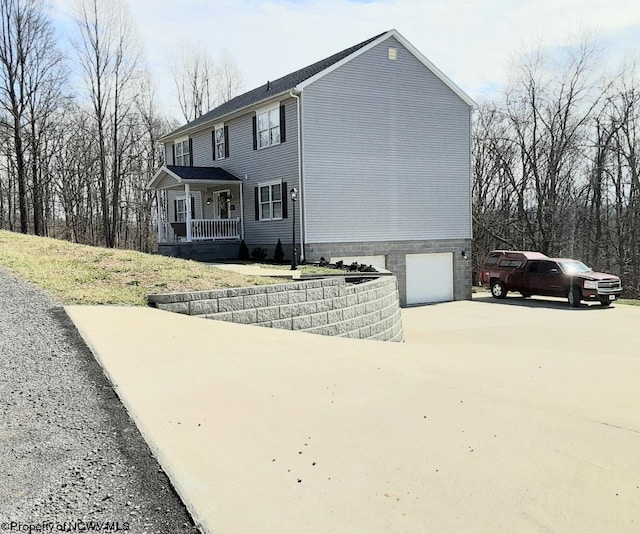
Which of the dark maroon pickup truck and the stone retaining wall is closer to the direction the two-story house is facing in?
the stone retaining wall

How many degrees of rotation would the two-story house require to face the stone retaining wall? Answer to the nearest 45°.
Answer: approximately 45° to its left

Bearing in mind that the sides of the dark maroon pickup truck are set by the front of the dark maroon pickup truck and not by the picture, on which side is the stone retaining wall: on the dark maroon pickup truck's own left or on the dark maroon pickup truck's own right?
on the dark maroon pickup truck's own right

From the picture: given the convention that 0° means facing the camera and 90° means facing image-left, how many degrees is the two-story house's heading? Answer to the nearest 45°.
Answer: approximately 45°

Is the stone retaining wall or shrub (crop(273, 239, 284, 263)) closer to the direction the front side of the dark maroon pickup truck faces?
the stone retaining wall

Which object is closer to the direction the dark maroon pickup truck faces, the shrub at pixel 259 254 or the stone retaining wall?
the stone retaining wall

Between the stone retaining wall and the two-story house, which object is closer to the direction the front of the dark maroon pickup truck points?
the stone retaining wall
